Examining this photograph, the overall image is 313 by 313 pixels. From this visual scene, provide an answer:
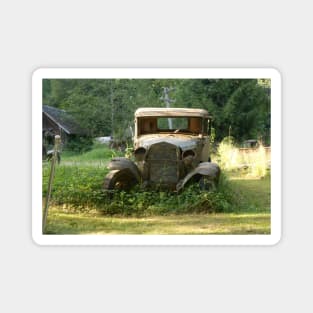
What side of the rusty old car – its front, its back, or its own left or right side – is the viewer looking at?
front
